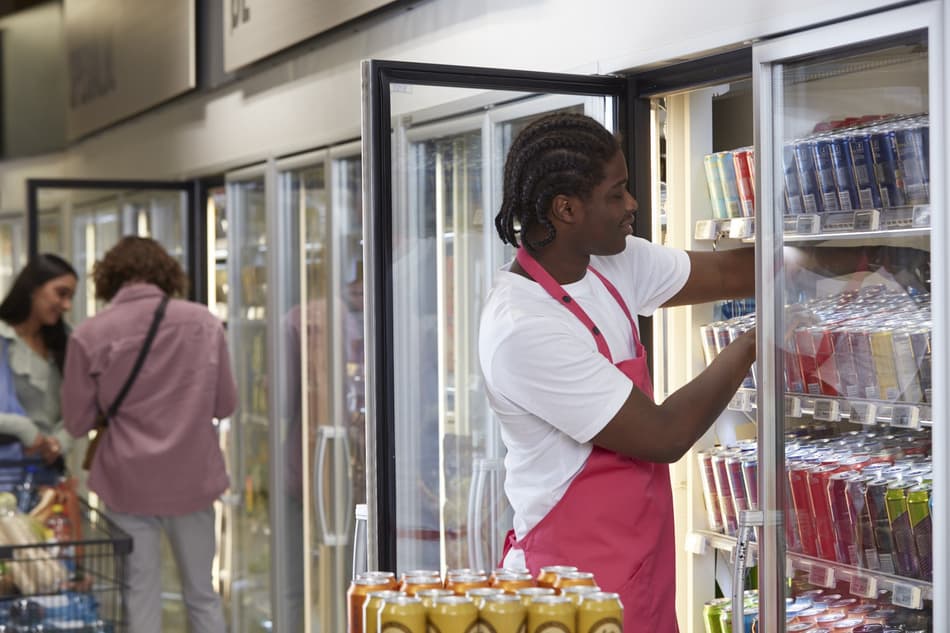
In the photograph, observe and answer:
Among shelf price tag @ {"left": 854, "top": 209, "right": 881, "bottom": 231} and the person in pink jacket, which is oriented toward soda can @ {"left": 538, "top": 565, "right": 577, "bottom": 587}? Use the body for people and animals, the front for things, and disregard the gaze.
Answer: the shelf price tag

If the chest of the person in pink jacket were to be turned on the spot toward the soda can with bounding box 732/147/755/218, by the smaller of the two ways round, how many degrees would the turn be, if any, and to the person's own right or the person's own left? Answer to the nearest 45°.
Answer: approximately 135° to the person's own right

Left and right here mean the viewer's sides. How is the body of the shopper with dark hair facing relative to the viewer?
facing the viewer and to the right of the viewer

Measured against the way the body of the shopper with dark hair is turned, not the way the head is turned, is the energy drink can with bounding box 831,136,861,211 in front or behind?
in front

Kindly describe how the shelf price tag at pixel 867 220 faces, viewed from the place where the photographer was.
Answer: facing the viewer and to the left of the viewer

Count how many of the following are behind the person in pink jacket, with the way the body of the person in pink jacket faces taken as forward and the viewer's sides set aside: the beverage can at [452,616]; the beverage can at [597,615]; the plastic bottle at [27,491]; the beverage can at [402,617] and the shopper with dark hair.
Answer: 3

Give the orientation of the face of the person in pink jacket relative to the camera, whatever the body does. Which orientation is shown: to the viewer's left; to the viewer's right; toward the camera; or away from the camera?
away from the camera

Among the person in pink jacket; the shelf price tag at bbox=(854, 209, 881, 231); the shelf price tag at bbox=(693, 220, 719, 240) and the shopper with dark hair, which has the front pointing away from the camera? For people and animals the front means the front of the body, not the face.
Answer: the person in pink jacket

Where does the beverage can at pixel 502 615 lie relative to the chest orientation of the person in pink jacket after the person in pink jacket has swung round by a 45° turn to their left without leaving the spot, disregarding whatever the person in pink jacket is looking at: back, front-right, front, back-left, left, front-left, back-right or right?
back-left

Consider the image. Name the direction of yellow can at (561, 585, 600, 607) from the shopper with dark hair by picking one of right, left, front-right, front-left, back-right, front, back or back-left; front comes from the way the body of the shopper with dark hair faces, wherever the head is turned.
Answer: front-right

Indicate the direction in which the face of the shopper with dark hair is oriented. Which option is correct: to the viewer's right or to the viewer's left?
to the viewer's right

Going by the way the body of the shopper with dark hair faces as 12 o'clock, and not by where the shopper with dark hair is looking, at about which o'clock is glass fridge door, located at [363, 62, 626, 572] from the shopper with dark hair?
The glass fridge door is roughly at 1 o'clock from the shopper with dark hair.

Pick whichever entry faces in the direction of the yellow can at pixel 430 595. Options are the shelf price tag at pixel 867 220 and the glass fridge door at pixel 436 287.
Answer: the shelf price tag

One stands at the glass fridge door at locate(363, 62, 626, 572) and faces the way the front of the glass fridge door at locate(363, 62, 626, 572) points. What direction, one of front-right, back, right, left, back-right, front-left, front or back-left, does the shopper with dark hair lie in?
front

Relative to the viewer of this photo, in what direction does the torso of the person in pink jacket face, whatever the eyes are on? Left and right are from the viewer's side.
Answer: facing away from the viewer

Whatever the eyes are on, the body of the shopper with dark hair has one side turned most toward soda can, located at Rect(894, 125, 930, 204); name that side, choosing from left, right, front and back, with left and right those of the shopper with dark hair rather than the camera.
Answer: front
